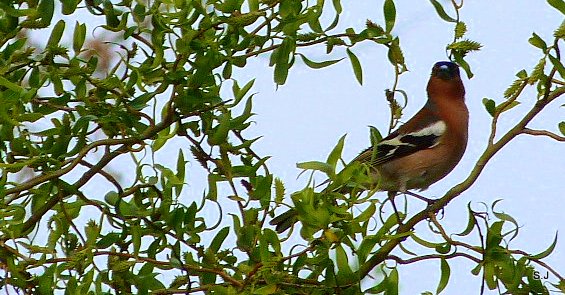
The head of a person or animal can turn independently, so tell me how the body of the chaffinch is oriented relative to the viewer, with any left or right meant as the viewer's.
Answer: facing to the right of the viewer
